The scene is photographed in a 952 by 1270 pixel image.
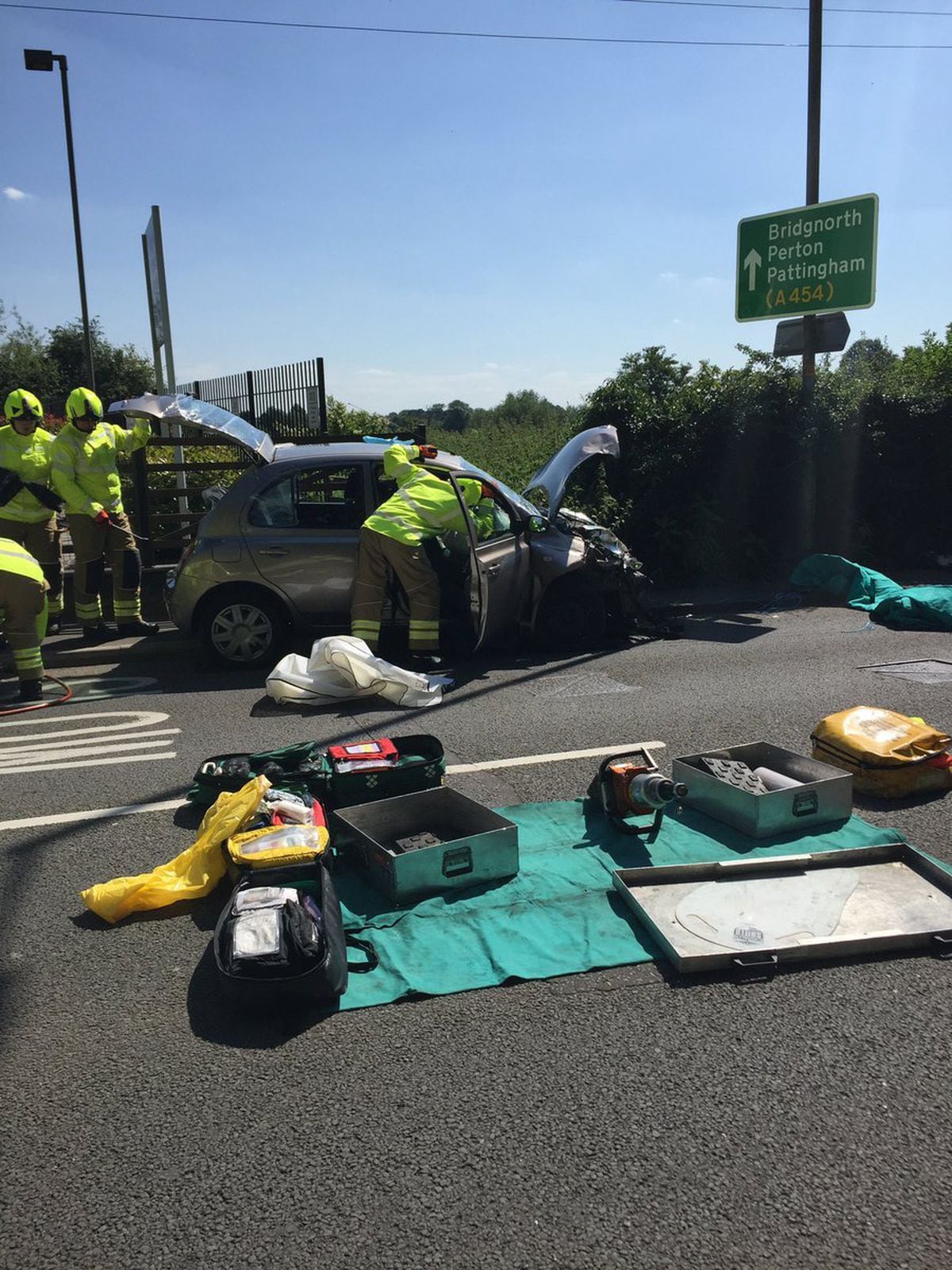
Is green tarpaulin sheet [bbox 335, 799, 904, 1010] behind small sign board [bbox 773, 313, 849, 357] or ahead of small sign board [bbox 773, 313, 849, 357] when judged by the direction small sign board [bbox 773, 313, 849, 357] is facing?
behind

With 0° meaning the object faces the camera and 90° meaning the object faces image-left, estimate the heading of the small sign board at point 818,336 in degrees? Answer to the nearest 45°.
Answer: approximately 180°

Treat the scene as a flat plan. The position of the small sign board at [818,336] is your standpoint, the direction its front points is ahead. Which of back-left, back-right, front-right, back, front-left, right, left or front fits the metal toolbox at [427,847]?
back

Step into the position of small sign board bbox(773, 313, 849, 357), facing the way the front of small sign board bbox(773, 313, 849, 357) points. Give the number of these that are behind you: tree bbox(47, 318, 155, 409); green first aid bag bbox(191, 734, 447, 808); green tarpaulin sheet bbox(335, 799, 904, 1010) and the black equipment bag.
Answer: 3

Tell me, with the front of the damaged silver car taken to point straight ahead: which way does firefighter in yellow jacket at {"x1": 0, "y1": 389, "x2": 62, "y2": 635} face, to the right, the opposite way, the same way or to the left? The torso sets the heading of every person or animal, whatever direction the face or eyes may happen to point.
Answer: to the right

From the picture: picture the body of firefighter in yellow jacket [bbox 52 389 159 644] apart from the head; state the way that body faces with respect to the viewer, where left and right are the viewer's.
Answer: facing the viewer and to the right of the viewer

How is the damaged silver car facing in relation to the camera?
to the viewer's right

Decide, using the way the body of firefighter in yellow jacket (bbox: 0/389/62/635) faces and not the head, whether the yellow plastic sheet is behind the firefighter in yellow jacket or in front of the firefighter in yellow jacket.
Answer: in front

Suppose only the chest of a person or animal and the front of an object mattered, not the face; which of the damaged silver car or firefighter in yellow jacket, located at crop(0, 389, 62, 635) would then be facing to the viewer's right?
the damaged silver car

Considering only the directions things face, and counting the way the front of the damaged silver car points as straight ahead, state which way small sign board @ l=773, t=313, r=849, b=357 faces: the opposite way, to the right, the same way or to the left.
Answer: to the left

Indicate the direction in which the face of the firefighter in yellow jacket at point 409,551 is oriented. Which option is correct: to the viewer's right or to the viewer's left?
to the viewer's right

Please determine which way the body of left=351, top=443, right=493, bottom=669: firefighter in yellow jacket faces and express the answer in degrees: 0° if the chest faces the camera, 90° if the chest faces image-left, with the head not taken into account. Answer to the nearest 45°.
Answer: approximately 225°

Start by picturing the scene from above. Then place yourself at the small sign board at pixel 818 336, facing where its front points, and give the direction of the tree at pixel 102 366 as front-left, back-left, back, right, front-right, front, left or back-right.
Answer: front-left

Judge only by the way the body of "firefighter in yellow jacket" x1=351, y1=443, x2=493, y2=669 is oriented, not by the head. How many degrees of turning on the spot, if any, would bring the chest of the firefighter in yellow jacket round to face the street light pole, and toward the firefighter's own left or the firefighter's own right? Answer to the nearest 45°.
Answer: approximately 90° to the firefighter's own left
